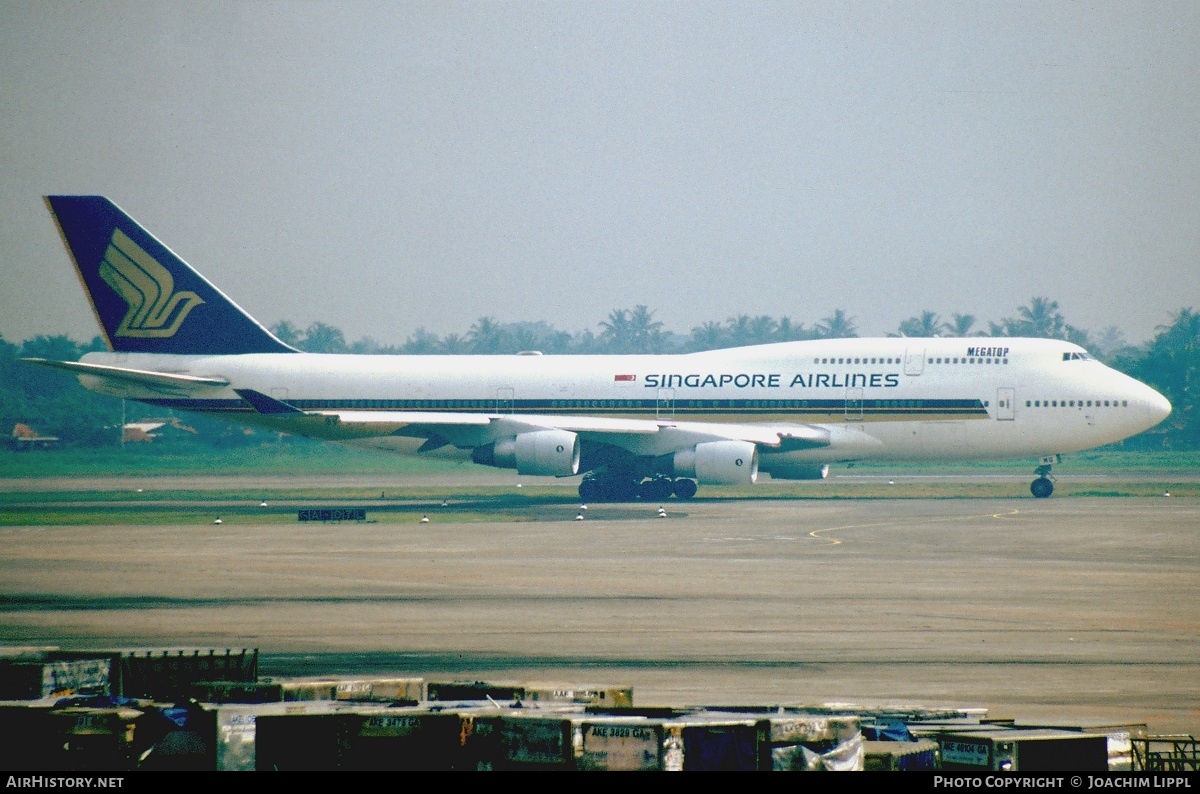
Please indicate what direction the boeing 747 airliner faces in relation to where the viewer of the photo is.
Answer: facing to the right of the viewer
